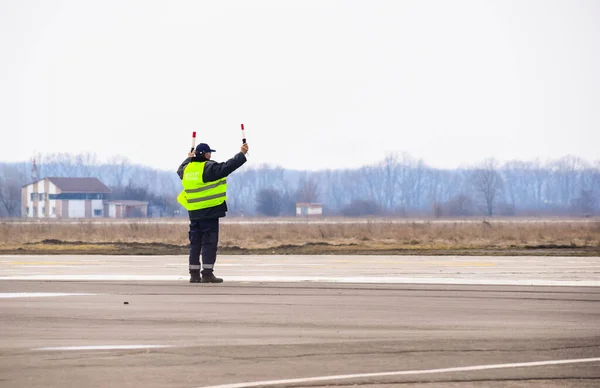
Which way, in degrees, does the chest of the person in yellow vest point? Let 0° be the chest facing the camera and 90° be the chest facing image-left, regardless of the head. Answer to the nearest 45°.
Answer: approximately 225°
